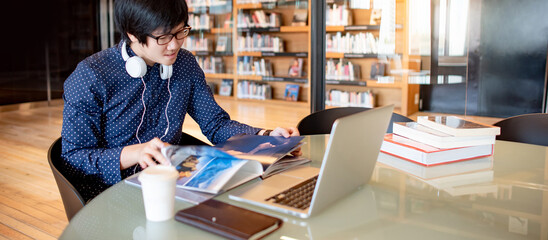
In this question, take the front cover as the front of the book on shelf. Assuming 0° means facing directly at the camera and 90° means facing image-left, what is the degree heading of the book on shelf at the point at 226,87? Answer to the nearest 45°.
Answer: approximately 0°

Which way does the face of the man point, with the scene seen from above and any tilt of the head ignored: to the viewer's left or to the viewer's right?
to the viewer's right

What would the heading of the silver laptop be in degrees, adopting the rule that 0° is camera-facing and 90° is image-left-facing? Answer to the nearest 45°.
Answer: approximately 135°

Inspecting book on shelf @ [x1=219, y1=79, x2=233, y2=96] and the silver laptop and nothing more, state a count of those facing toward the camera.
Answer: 1

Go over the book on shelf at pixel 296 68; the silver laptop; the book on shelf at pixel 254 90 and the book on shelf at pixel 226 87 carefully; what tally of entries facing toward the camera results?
3

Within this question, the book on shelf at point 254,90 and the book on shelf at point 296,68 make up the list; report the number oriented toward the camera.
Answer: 2
